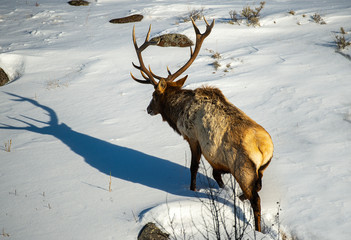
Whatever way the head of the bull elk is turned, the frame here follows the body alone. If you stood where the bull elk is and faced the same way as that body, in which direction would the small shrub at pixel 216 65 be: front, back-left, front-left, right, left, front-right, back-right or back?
front-right

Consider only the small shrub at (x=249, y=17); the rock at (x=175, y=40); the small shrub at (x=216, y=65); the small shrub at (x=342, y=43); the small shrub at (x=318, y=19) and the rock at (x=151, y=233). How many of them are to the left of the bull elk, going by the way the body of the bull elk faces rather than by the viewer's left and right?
1

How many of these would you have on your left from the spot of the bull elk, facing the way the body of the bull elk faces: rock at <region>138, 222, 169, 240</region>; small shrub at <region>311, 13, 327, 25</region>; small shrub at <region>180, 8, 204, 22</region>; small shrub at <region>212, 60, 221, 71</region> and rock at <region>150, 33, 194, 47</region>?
1

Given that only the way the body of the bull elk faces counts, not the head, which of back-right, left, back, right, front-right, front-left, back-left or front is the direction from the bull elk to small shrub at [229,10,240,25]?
front-right

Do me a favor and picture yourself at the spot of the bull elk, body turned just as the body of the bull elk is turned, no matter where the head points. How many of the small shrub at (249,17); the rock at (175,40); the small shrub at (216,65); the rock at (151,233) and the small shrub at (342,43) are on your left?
1

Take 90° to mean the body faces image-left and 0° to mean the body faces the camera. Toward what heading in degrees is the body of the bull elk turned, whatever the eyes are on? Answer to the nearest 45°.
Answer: approximately 135°

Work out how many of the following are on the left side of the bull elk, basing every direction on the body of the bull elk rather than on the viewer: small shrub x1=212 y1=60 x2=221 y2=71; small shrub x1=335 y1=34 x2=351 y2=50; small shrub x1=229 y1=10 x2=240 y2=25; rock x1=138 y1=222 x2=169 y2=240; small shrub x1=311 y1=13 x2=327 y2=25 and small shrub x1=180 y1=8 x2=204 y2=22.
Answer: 1

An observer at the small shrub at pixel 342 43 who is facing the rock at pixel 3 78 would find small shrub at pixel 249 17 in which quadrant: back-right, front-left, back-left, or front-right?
front-right

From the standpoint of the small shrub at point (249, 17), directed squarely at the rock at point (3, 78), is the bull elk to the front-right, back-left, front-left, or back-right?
front-left

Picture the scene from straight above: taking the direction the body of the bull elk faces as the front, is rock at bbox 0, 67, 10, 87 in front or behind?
in front

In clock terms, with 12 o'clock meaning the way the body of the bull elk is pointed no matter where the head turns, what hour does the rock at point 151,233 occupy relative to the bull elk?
The rock is roughly at 9 o'clock from the bull elk.

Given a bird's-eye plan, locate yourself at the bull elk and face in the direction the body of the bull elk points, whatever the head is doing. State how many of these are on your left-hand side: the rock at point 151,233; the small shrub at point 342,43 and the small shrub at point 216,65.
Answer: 1

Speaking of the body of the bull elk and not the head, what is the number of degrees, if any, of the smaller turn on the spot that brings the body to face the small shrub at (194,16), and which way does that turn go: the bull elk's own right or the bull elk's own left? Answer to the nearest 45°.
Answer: approximately 45° to the bull elk's own right

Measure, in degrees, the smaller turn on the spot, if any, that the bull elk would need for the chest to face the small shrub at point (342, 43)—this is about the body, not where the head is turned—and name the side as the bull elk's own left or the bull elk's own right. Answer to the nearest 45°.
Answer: approximately 90° to the bull elk's own right

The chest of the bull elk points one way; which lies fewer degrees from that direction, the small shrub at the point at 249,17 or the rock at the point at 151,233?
the small shrub

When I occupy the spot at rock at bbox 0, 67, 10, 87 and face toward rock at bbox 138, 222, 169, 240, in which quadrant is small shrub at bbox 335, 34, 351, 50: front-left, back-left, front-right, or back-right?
front-left
